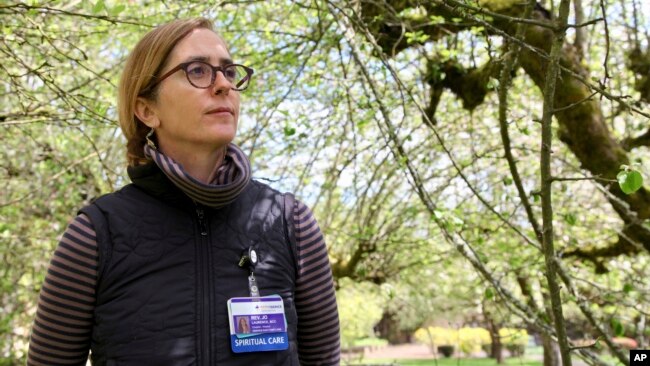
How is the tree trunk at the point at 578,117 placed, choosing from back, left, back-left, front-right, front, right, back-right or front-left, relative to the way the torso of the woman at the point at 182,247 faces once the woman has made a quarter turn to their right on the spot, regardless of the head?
back-right

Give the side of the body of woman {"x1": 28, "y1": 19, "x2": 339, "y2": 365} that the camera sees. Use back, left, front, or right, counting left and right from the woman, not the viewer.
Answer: front

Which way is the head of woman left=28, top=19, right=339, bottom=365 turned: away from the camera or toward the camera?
toward the camera

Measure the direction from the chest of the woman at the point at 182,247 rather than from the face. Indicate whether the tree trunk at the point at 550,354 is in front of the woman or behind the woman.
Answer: behind
